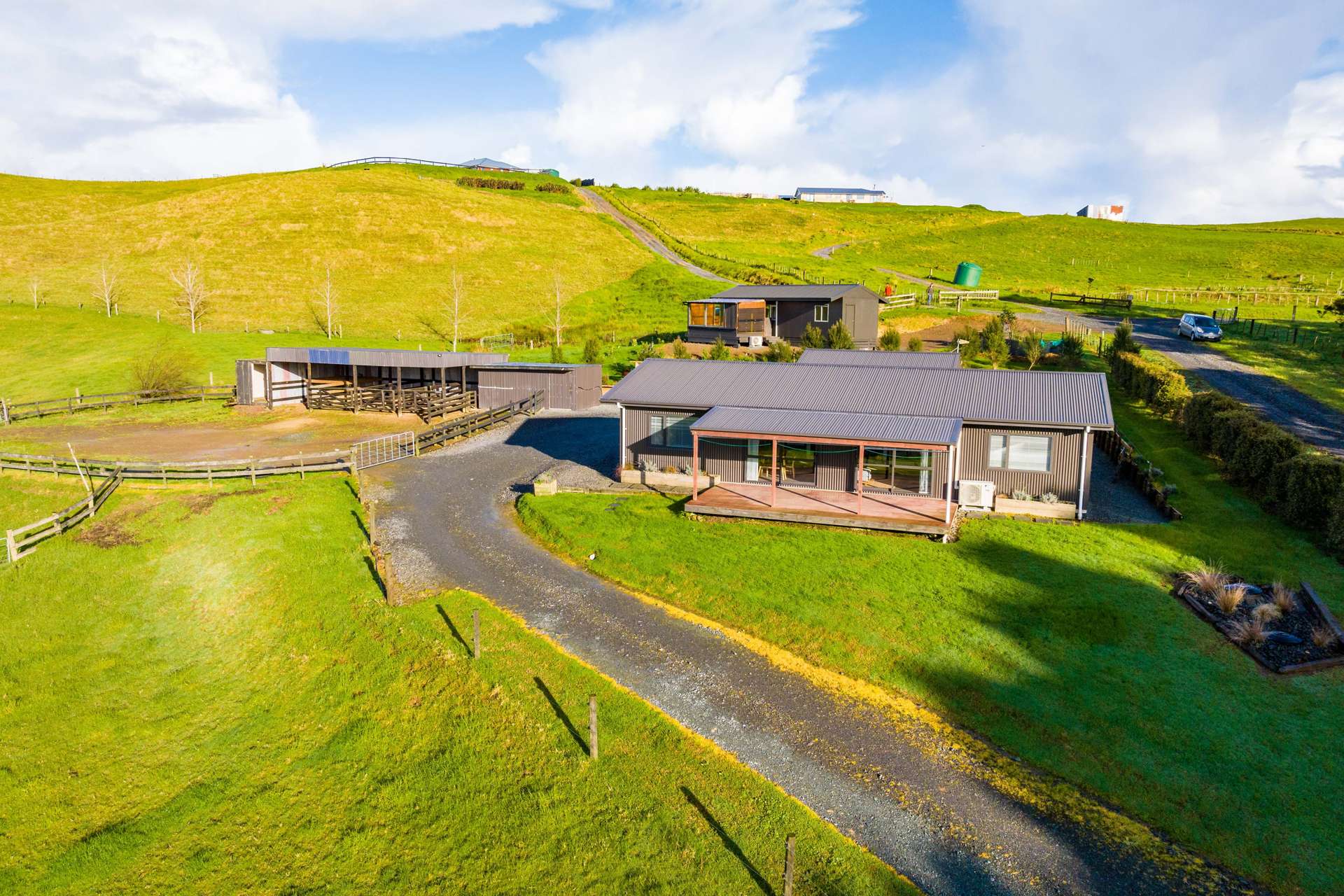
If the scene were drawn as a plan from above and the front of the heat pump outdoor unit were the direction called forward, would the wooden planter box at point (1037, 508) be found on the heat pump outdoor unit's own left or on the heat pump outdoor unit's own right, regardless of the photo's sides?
on the heat pump outdoor unit's own left

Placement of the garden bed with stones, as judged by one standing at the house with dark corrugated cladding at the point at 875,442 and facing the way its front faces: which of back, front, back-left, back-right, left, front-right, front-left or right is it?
front-left

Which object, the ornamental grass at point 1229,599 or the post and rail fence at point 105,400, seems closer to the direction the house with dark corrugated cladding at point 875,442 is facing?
the ornamental grass

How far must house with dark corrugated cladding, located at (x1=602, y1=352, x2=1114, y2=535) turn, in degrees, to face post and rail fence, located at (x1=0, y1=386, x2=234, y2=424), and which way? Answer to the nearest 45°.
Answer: approximately 90° to its right

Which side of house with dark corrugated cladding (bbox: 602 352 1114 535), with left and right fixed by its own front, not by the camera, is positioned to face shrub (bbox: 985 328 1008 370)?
back

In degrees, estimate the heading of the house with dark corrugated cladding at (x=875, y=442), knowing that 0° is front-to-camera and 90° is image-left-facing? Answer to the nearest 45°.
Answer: approximately 0°

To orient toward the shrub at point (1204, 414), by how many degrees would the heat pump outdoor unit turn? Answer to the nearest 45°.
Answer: approximately 135° to its left

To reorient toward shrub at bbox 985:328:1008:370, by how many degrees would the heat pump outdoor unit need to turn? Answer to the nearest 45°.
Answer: approximately 180°

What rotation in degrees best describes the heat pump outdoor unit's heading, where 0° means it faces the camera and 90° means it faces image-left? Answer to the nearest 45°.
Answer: approximately 0°

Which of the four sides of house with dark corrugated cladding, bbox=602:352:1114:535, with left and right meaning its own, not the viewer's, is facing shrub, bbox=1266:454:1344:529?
left

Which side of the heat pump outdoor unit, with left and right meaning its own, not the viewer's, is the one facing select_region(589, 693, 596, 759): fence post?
front

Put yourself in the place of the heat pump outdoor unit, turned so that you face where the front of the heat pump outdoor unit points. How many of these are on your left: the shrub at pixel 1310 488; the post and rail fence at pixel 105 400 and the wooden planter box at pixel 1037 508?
2
